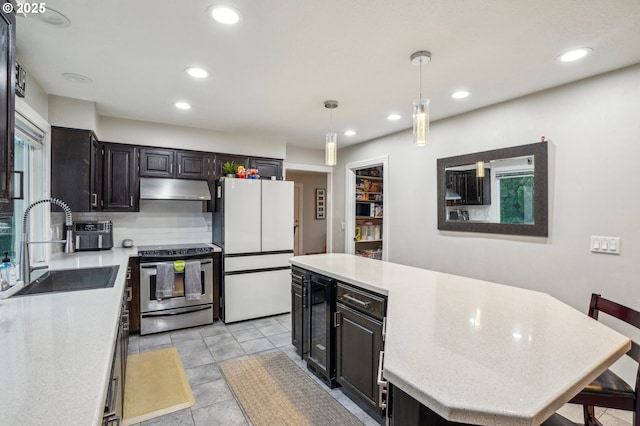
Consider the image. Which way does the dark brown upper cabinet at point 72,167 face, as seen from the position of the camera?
facing to the right of the viewer

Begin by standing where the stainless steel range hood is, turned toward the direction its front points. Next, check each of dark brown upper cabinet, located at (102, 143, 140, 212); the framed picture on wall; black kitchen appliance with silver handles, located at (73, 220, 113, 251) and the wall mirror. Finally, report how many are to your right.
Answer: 2

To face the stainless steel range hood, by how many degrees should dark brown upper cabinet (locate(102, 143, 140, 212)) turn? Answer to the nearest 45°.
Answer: approximately 90° to its left

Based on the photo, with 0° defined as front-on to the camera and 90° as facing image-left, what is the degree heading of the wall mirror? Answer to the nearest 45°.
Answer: approximately 45°

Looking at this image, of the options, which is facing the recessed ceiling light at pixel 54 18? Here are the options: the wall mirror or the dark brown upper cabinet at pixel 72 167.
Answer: the wall mirror

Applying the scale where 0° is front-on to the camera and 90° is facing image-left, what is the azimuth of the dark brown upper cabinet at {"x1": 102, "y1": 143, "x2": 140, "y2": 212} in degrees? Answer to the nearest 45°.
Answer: approximately 0°

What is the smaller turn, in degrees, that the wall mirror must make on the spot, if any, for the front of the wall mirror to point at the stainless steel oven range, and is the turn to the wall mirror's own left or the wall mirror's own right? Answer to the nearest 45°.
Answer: approximately 45° to the wall mirror's own right

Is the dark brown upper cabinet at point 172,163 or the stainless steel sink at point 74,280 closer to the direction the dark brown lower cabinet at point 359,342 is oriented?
the stainless steel sink
